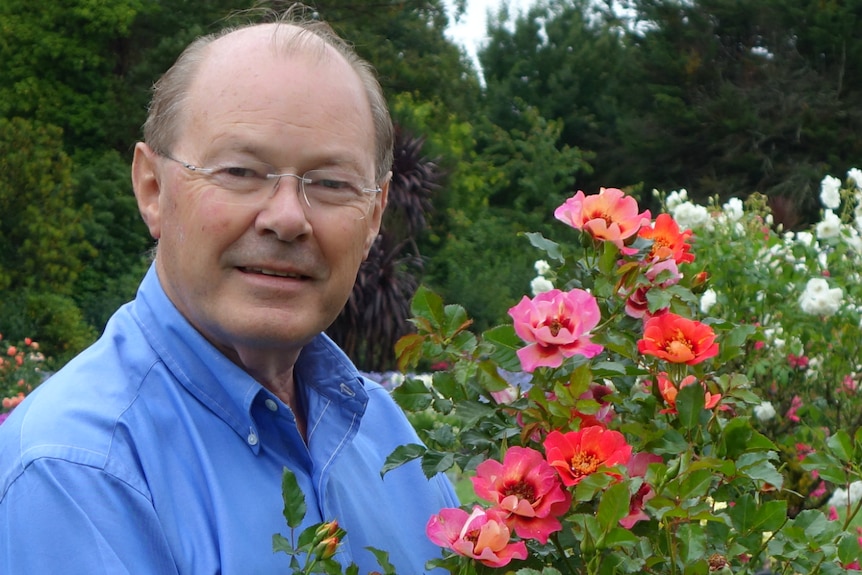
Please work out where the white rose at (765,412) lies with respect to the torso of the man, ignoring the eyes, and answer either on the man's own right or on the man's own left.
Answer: on the man's own left

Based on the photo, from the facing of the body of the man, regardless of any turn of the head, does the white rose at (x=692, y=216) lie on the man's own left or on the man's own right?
on the man's own left

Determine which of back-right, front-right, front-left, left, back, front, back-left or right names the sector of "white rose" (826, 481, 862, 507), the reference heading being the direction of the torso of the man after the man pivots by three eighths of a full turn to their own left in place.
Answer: front-right

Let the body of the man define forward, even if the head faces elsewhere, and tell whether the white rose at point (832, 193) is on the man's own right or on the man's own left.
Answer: on the man's own left

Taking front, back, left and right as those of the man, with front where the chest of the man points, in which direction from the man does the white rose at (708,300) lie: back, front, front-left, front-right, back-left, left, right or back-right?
left

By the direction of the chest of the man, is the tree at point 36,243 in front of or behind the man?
behind

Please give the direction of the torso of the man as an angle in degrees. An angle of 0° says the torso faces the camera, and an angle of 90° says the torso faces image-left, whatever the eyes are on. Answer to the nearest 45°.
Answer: approximately 315°

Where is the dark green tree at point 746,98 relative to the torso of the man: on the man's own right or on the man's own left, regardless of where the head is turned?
on the man's own left

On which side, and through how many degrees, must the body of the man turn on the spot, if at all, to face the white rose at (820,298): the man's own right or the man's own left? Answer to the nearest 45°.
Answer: approximately 90° to the man's own left

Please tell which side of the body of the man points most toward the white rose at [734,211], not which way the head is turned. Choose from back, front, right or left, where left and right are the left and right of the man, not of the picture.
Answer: left
